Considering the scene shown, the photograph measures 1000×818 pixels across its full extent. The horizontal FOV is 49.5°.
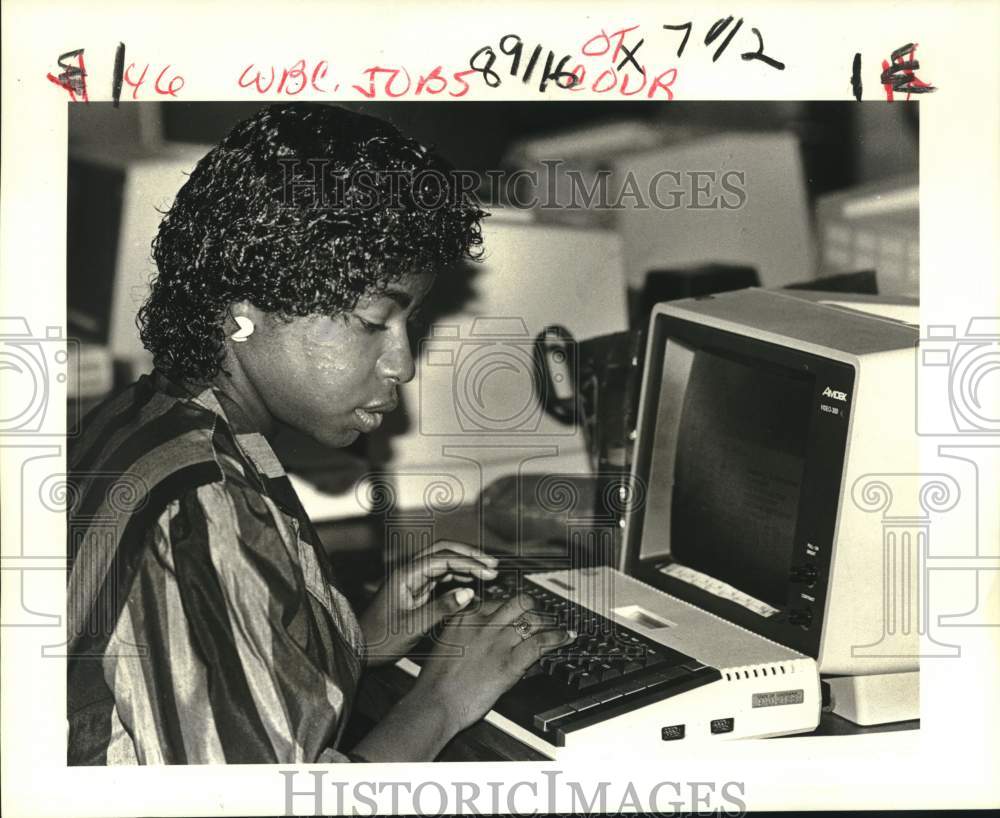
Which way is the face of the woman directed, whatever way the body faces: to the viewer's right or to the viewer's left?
to the viewer's right

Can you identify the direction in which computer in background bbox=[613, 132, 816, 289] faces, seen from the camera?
facing away from the viewer

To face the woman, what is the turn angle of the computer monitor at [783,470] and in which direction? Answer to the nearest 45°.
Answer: approximately 45° to its right

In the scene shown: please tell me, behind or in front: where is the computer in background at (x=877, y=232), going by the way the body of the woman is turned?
in front

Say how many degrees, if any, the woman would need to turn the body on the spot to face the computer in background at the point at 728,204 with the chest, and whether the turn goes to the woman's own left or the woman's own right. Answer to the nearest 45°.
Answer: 0° — they already face it

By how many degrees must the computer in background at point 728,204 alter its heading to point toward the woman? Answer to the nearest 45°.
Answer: approximately 135° to its left

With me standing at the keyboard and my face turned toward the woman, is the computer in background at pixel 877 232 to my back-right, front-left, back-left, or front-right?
back-right

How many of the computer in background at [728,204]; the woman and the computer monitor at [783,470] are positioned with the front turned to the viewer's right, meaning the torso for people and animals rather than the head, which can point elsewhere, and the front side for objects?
1

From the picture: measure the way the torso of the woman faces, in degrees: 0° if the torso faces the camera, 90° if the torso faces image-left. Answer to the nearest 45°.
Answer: approximately 270°

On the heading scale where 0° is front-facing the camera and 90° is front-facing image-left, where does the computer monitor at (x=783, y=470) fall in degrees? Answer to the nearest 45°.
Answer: approximately 45°
